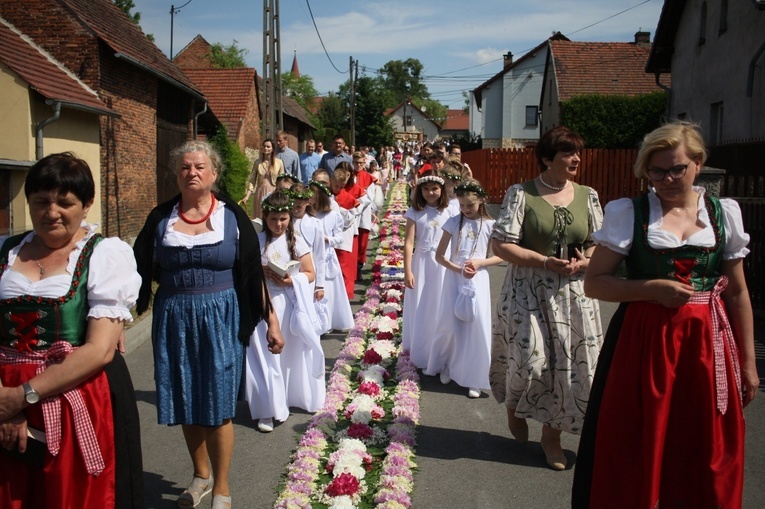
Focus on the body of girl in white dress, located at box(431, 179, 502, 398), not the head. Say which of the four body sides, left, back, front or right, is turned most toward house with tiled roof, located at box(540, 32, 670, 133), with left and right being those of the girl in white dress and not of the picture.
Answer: back

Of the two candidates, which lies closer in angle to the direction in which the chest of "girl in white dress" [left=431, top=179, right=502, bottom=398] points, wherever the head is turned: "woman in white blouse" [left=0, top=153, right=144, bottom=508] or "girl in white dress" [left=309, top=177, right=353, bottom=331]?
the woman in white blouse

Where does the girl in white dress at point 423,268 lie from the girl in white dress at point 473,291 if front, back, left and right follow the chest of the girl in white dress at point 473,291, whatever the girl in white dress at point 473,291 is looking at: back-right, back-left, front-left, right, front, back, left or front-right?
back-right

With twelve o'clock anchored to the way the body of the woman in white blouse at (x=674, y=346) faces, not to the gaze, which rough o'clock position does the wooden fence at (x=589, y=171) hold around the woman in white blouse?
The wooden fence is roughly at 6 o'clock from the woman in white blouse.

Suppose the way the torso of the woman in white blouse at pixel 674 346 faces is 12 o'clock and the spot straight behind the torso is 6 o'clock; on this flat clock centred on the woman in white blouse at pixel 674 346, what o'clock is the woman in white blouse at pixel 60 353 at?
the woman in white blouse at pixel 60 353 is roughly at 2 o'clock from the woman in white blouse at pixel 674 346.

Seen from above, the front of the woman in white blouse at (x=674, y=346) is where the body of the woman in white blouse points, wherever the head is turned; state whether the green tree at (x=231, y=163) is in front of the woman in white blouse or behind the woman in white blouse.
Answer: behind

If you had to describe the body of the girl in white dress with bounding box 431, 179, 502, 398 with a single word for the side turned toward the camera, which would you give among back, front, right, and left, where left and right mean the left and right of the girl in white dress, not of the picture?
front

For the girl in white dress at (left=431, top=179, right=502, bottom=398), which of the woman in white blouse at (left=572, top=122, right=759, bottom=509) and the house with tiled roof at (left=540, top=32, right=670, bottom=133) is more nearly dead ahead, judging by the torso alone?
the woman in white blouse

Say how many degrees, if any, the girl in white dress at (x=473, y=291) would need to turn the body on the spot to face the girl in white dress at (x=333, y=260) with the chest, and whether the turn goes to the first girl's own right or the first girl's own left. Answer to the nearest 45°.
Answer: approximately 135° to the first girl's own right

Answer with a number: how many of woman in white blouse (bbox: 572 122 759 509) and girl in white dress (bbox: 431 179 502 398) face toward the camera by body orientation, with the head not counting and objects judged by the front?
2

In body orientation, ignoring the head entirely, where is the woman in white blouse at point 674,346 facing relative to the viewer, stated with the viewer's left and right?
facing the viewer

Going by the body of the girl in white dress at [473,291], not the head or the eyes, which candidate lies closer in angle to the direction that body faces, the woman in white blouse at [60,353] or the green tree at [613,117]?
the woman in white blouse

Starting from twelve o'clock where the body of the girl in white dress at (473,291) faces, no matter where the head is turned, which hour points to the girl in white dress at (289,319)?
the girl in white dress at (289,319) is roughly at 2 o'clock from the girl in white dress at (473,291).

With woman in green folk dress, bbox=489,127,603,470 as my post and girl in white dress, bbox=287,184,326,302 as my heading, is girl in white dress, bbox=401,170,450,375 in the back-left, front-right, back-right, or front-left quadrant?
front-right

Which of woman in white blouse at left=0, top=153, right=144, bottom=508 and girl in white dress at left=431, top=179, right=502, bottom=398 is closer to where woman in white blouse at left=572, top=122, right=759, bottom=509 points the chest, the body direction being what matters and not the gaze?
the woman in white blouse

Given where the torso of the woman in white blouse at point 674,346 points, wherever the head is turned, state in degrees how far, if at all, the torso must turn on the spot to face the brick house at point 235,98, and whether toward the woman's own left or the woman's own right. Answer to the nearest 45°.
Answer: approximately 135° to the woman's own right
